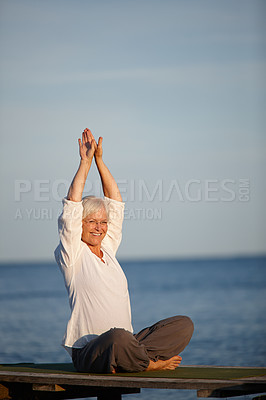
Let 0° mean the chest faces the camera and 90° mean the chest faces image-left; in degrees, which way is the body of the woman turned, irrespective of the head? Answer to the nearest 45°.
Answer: approximately 315°
